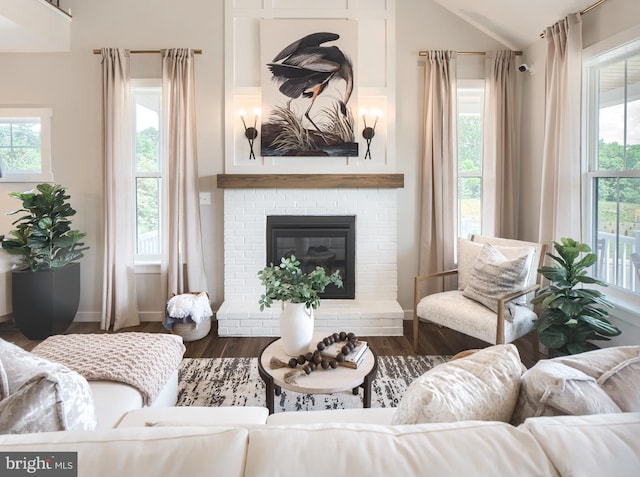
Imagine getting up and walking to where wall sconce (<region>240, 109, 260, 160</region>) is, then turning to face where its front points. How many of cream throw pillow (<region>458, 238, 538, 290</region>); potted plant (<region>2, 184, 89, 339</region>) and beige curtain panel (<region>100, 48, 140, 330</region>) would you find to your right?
2

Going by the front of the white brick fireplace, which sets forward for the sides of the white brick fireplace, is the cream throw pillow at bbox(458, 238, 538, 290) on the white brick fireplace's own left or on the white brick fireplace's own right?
on the white brick fireplace's own left

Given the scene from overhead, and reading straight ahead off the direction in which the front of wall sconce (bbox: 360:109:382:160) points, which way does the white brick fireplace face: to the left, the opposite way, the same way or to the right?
the same way

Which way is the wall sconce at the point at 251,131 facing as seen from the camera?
toward the camera

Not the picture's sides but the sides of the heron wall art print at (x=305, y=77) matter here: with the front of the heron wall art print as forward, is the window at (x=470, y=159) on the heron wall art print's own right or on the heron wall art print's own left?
on the heron wall art print's own left

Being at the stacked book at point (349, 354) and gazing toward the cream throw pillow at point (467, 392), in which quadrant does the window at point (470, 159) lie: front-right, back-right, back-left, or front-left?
back-left

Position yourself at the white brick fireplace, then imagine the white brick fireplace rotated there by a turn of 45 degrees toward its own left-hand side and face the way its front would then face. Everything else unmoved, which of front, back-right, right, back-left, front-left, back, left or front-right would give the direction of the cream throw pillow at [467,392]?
front-right

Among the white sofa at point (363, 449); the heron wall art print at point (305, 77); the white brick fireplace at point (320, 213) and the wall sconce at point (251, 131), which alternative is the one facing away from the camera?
the white sofa

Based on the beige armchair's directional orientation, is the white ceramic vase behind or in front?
in front

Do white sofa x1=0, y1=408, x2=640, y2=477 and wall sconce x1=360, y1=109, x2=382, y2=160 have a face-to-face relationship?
yes

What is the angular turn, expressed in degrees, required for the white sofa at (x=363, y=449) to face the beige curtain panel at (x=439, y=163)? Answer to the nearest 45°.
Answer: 0° — it already faces it

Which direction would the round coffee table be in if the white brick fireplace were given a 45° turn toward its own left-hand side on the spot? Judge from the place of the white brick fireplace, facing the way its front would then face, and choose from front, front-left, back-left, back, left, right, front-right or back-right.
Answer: front-right

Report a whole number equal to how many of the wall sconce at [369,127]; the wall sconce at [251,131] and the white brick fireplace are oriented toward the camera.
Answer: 3

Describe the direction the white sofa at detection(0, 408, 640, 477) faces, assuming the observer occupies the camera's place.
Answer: facing away from the viewer

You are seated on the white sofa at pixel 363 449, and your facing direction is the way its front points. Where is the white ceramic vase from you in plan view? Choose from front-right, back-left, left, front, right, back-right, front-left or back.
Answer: front

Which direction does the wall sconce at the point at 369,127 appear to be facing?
toward the camera
